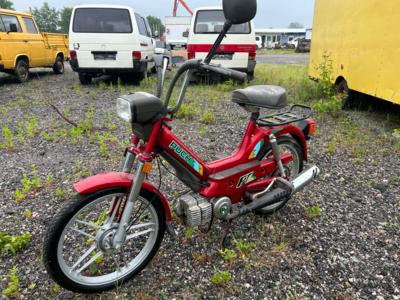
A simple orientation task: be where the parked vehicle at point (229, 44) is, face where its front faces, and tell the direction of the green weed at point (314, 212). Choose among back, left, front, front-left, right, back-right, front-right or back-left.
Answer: back

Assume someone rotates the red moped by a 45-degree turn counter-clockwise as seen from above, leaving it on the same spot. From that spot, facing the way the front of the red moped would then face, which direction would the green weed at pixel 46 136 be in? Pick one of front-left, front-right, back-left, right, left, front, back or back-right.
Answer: back-right

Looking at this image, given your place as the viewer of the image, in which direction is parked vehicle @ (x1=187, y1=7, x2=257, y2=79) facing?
facing away from the viewer

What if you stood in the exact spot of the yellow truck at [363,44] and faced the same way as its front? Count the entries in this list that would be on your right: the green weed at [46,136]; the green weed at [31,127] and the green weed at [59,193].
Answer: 3

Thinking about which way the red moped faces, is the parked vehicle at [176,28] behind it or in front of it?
behind

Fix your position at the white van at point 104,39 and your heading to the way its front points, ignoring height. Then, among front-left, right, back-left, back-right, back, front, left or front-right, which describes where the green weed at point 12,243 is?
back

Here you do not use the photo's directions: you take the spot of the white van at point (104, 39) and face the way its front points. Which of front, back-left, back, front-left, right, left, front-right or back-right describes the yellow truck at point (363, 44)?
back-right

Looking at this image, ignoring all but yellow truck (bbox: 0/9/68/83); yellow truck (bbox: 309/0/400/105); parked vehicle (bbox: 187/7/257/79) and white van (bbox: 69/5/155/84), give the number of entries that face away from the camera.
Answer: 2

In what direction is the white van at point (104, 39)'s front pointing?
away from the camera

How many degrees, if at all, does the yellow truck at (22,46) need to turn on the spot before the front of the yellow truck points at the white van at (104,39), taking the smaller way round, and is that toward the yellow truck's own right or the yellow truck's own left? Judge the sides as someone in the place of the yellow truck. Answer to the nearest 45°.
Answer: approximately 90° to the yellow truck's own left

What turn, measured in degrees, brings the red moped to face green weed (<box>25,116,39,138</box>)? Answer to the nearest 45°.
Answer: approximately 90° to its right

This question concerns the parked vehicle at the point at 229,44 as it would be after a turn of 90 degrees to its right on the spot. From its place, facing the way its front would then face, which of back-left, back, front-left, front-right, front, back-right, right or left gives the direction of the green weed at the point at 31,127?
back-right

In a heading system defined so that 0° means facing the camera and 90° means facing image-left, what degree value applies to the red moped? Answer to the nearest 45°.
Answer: approximately 45°

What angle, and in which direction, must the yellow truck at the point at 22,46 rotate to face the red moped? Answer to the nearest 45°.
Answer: approximately 45° to its left

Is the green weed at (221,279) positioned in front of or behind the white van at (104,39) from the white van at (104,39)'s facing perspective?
behind

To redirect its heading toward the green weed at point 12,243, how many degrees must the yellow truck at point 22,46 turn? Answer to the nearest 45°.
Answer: approximately 45° to its left

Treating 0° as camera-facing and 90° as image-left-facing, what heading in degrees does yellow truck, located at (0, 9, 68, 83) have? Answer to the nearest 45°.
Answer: approximately 45°
